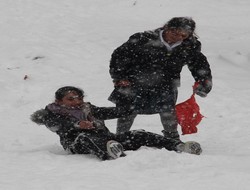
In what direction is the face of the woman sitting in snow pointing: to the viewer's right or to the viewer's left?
to the viewer's right

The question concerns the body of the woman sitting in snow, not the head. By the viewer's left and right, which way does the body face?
facing the viewer and to the right of the viewer

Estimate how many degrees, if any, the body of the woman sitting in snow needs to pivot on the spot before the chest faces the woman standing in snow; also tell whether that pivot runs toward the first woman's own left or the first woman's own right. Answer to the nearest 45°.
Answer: approximately 45° to the first woman's own left
